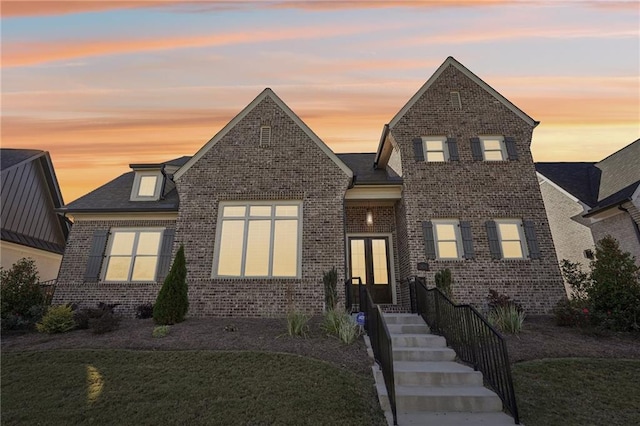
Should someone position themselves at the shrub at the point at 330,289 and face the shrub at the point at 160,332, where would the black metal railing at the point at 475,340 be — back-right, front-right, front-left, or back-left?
back-left

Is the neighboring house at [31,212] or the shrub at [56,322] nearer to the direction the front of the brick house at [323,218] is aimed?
the shrub

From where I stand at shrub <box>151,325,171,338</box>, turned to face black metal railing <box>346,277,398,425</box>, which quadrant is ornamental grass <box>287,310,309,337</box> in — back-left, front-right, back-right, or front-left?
front-left

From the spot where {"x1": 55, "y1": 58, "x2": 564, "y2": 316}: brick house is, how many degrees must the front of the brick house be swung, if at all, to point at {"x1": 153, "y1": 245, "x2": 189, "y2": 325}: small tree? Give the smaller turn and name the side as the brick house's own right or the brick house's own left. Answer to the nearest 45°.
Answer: approximately 90° to the brick house's own right

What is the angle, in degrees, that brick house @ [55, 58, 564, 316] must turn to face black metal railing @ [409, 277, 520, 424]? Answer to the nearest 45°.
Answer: approximately 45° to its left

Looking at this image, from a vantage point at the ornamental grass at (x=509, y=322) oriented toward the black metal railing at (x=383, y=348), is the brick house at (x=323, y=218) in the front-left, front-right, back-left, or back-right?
front-right

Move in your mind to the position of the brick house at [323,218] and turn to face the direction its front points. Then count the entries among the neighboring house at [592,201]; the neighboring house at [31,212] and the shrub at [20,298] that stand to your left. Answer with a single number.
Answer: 1

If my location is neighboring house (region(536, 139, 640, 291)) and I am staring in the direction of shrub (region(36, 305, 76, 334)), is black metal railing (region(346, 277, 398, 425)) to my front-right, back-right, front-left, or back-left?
front-left

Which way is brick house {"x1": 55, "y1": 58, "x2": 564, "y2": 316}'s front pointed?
toward the camera

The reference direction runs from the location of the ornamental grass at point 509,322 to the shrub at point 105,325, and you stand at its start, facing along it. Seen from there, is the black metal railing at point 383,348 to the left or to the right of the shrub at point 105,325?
left

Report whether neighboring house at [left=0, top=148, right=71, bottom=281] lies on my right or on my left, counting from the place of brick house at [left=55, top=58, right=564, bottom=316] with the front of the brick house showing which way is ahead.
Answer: on my right

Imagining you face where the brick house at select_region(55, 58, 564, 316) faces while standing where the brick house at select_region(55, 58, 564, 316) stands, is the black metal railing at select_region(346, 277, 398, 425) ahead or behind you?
ahead
